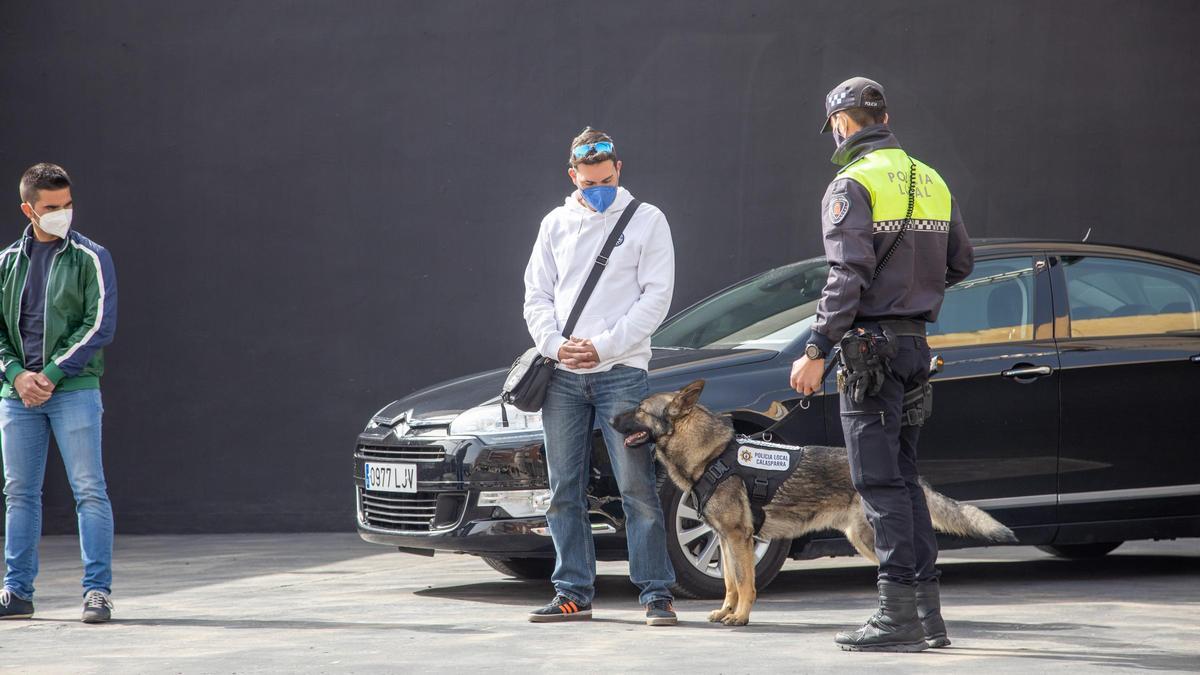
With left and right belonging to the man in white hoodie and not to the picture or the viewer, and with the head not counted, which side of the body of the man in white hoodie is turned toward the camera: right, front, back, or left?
front

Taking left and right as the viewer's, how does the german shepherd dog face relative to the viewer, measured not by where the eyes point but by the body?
facing to the left of the viewer

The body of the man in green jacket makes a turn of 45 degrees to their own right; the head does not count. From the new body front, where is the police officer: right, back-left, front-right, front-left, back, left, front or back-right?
back-left

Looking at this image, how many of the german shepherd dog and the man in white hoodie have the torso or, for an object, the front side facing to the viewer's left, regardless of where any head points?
1

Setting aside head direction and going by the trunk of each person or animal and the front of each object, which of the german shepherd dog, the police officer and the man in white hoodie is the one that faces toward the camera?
the man in white hoodie

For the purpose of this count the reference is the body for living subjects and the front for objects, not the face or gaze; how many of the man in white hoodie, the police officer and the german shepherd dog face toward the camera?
1

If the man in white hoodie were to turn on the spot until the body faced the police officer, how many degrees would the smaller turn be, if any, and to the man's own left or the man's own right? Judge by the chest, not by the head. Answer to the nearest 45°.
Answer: approximately 45° to the man's own left

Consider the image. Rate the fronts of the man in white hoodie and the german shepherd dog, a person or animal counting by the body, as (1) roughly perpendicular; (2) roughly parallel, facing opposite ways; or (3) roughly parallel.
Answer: roughly perpendicular

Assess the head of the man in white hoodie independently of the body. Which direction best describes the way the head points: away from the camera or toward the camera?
toward the camera

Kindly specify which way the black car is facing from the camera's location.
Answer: facing the viewer and to the left of the viewer

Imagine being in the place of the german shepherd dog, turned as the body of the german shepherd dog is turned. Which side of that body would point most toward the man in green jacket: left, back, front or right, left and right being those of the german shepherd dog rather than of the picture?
front

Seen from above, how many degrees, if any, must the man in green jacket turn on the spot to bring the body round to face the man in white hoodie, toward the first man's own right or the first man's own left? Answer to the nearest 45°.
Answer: approximately 90° to the first man's own left
